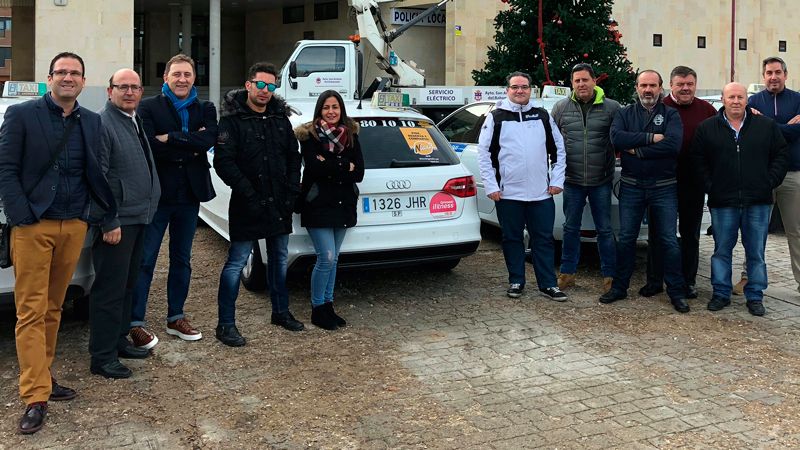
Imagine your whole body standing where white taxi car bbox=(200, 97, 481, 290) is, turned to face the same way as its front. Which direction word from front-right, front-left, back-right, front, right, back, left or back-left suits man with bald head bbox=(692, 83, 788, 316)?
back-right

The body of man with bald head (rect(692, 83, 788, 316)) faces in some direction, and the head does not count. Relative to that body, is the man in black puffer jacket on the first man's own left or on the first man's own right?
on the first man's own right

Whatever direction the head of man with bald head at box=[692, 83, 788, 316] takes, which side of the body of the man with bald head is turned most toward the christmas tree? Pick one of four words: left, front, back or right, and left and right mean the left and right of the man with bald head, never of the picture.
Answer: back

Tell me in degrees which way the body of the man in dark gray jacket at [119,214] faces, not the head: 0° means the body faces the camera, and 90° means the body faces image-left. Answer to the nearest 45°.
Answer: approximately 315°

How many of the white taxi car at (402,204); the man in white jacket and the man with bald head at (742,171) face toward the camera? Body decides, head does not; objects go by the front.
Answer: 2

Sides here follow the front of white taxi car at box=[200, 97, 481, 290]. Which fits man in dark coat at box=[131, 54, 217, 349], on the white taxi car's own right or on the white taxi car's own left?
on the white taxi car's own left

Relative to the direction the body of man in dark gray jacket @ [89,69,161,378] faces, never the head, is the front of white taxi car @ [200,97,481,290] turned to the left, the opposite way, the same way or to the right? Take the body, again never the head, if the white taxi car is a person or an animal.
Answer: the opposite way
